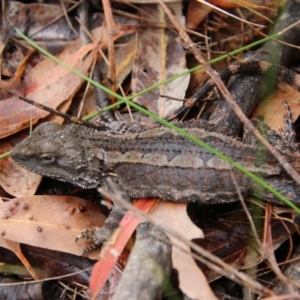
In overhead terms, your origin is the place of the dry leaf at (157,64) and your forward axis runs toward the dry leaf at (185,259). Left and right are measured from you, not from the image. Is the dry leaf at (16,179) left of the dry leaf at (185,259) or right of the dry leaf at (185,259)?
right

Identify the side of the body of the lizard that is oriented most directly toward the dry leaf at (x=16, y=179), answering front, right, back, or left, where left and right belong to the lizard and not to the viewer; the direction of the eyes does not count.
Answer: front

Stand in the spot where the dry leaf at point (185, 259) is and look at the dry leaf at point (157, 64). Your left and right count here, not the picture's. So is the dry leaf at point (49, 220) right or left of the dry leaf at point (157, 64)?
left

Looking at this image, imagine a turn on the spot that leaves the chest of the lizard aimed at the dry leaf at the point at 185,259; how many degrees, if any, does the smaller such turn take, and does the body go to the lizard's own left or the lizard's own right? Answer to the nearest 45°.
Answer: approximately 135° to the lizard's own left

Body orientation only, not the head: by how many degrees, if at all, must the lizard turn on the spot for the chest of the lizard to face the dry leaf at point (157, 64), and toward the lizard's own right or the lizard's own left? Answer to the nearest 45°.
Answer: approximately 90° to the lizard's own right

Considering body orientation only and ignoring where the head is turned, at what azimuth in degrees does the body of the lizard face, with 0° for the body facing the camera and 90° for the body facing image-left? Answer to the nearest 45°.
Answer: approximately 90°
